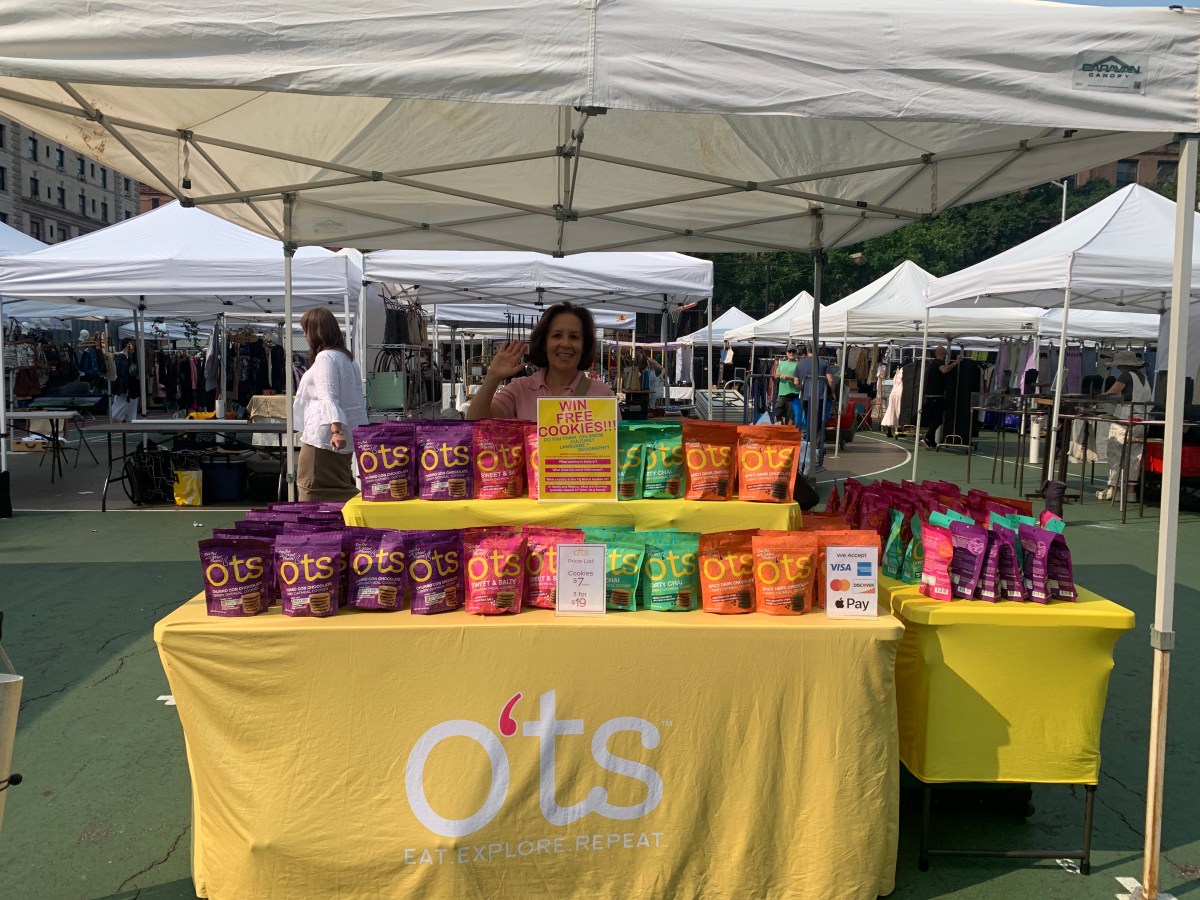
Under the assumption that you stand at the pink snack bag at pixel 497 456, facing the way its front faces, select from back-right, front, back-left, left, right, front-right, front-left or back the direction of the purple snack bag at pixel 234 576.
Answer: front-right

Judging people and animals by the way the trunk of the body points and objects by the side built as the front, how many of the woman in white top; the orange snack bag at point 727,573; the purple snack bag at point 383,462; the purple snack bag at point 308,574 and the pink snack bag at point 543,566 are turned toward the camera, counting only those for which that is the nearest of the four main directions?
4

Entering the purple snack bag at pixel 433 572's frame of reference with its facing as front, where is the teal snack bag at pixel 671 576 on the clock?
The teal snack bag is roughly at 9 o'clock from the purple snack bag.

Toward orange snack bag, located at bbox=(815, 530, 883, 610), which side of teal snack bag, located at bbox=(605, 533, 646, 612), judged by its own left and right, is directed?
left

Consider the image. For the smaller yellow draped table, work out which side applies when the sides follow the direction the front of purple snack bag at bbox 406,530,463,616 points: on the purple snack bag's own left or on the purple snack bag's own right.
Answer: on the purple snack bag's own left

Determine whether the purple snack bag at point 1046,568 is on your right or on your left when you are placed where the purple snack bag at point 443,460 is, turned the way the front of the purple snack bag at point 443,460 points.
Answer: on your left
